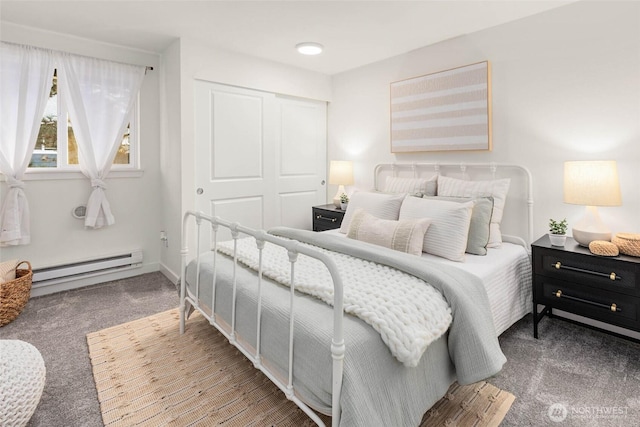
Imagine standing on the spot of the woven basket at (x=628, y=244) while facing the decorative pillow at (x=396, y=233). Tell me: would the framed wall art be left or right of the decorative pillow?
right

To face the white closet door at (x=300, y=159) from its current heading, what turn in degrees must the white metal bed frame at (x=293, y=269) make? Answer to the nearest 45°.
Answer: approximately 135° to its right

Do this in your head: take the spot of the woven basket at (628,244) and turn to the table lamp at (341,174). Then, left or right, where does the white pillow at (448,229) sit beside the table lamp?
left

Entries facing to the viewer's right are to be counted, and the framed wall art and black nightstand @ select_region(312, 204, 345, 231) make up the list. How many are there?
0

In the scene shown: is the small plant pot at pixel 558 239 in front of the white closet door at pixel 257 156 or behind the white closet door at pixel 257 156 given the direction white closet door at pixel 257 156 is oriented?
in front

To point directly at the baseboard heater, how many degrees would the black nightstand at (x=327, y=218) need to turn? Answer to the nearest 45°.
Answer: approximately 45° to its right

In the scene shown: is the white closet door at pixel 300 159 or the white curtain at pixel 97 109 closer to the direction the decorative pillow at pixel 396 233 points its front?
the white curtain

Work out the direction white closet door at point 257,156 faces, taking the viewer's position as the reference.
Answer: facing the viewer and to the right of the viewer

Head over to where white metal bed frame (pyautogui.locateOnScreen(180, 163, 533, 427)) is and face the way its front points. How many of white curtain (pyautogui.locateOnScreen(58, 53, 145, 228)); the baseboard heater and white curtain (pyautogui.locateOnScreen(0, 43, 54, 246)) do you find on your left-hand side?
0

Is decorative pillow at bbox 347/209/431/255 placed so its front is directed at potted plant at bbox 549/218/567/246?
no

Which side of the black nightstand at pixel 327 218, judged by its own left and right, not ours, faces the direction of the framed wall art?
left

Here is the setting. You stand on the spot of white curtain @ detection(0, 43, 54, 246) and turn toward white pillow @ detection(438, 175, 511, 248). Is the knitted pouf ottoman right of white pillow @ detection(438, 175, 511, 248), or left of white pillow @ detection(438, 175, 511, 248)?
right

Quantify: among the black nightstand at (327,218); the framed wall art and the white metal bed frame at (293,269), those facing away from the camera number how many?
0

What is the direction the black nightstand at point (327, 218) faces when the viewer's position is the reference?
facing the viewer and to the left of the viewer
